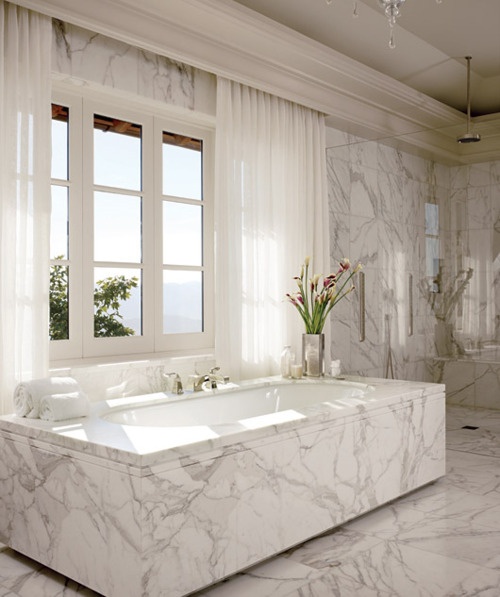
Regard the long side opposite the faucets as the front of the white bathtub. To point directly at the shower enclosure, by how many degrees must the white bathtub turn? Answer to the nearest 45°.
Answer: approximately 90° to its left

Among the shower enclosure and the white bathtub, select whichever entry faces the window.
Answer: the shower enclosure

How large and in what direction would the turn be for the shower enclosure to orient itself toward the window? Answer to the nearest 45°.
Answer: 0° — it already faces it

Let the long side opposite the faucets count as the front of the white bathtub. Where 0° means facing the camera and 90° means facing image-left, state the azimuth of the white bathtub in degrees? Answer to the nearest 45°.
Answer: approximately 315°

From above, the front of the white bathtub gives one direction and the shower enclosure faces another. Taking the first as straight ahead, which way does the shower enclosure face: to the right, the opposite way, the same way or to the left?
to the right
